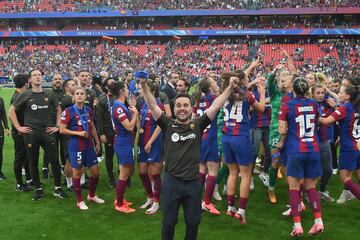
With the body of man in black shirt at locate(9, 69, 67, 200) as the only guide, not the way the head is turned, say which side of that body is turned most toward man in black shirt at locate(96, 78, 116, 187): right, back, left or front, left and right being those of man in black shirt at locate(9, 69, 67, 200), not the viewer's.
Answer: left

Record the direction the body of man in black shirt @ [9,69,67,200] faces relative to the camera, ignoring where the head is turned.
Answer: toward the camera

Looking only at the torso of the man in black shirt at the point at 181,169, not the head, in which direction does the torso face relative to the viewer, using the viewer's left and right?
facing the viewer

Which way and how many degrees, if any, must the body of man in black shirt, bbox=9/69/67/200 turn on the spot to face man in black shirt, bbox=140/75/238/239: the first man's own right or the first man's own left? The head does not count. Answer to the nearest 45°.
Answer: approximately 45° to the first man's own left

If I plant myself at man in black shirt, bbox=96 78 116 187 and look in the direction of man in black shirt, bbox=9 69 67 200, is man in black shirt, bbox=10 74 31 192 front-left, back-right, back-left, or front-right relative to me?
front-right

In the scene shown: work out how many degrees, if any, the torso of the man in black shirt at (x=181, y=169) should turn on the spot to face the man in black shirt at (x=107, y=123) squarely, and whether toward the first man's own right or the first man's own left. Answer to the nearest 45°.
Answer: approximately 135° to the first man's own right

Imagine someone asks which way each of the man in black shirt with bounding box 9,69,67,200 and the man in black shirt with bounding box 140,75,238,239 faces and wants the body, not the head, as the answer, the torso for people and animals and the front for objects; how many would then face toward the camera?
2

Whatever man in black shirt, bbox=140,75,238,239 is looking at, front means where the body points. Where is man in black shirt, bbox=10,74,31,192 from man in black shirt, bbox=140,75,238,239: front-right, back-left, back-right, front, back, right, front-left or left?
back-right

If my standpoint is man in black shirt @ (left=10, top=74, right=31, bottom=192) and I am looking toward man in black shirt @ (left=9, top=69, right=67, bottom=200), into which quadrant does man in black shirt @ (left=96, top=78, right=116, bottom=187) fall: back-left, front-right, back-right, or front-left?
front-left
